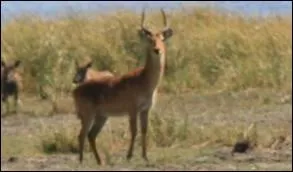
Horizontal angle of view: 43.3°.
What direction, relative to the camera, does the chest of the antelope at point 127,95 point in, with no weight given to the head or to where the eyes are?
to the viewer's right
